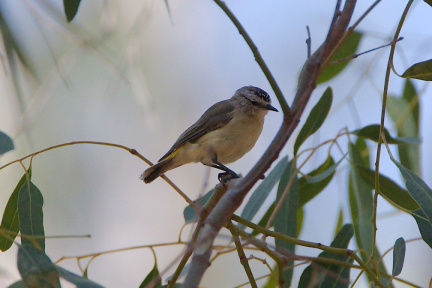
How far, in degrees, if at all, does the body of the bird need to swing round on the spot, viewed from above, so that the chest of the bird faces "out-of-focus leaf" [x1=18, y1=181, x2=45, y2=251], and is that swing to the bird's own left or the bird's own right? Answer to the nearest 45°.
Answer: approximately 135° to the bird's own right

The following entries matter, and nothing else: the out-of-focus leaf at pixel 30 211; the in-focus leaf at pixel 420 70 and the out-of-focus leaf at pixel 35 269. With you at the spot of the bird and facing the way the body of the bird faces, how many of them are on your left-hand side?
0

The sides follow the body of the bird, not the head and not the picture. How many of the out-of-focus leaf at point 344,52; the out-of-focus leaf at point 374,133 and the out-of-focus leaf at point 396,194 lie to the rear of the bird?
0

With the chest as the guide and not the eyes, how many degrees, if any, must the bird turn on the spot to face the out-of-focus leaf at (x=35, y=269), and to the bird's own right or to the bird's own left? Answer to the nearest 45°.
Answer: approximately 90° to the bird's own right

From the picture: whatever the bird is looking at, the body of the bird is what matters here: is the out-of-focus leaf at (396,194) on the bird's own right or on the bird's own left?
on the bird's own left

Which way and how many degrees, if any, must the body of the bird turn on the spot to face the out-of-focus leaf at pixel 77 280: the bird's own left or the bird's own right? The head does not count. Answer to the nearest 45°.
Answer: approximately 90° to the bird's own right

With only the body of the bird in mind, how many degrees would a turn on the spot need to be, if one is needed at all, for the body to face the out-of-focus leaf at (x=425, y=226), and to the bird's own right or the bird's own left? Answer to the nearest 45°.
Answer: approximately 45° to the bird's own right

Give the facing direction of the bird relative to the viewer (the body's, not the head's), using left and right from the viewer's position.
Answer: facing to the right of the viewer

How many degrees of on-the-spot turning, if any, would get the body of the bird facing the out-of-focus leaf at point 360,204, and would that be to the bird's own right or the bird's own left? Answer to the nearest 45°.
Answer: approximately 45° to the bird's own right
